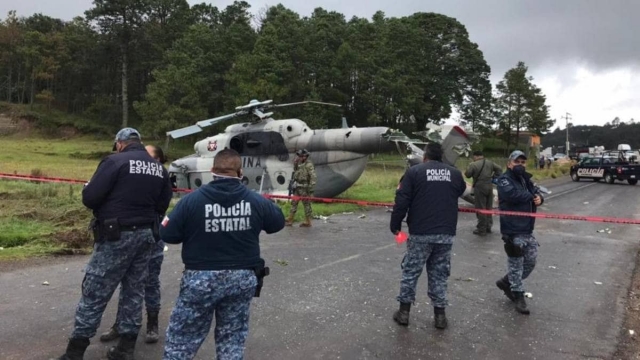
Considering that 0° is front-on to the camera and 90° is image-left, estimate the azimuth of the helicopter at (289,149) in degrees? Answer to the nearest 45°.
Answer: approximately 90°

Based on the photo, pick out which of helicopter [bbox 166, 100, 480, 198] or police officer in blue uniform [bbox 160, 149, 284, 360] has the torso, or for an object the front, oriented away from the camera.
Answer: the police officer in blue uniform

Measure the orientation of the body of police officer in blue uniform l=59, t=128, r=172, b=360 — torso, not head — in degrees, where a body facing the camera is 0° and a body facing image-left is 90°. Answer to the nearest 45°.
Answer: approximately 135°

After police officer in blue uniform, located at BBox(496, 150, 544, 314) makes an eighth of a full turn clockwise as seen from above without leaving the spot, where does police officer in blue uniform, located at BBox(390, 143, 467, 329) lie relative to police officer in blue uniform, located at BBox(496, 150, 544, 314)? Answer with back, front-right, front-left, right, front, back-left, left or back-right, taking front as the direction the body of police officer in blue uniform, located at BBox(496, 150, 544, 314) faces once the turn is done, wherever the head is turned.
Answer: front-right

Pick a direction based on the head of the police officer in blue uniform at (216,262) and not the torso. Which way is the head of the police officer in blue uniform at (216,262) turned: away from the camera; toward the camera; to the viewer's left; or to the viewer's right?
away from the camera

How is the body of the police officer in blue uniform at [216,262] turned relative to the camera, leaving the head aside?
away from the camera

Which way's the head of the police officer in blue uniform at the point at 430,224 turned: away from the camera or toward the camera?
away from the camera
